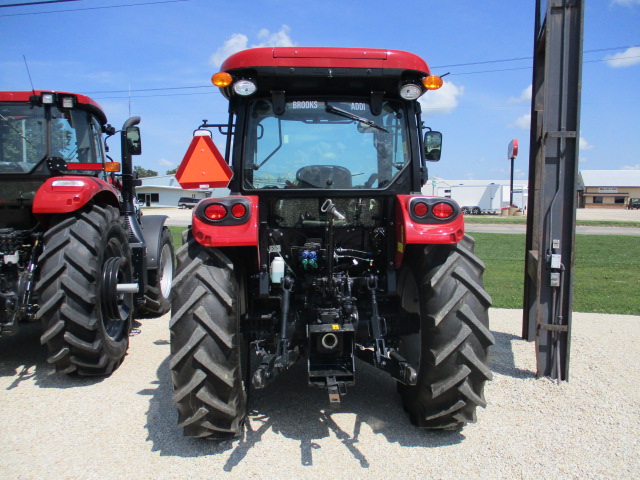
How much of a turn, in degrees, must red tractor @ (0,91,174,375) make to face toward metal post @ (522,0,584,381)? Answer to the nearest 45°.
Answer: approximately 90° to its right

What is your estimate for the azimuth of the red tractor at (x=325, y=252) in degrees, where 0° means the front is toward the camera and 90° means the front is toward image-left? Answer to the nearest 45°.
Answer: approximately 180°

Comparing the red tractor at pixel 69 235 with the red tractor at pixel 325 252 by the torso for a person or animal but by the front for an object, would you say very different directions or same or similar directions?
same or similar directions

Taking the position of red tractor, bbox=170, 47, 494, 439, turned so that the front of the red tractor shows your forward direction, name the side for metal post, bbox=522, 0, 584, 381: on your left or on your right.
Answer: on your right

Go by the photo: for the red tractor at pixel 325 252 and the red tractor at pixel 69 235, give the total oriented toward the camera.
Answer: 0

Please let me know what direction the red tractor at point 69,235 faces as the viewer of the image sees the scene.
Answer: facing away from the viewer and to the right of the viewer

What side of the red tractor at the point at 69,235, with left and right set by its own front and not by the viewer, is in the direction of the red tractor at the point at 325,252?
right

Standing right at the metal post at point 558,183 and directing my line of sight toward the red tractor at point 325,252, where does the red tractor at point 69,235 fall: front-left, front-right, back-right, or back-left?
front-right

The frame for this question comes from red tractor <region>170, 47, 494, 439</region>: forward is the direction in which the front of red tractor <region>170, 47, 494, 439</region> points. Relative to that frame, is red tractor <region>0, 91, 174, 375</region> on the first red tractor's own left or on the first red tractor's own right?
on the first red tractor's own left

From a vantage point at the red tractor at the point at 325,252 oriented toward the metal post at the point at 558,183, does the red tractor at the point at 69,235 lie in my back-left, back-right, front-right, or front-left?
back-left

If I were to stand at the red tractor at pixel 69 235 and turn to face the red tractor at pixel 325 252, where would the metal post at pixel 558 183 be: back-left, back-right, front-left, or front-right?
front-left
